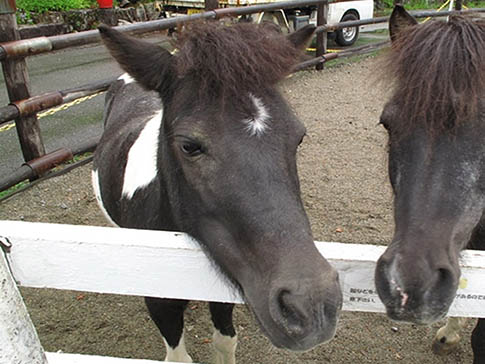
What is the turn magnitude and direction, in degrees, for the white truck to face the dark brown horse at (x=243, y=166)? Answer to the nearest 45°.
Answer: approximately 90° to its right

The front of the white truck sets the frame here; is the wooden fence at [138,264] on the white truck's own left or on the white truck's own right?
on the white truck's own right

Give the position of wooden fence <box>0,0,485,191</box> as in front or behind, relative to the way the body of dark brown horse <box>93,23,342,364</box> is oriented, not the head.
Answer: behind

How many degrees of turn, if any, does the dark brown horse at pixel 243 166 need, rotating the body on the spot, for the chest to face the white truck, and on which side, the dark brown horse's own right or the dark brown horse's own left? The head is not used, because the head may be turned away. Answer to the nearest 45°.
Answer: approximately 135° to the dark brown horse's own left

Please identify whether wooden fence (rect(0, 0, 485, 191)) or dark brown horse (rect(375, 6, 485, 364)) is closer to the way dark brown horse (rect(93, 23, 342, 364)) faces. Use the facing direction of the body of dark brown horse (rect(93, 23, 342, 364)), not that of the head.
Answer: the dark brown horse

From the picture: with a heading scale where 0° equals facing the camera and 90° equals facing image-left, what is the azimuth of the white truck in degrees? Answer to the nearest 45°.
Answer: approximately 270°

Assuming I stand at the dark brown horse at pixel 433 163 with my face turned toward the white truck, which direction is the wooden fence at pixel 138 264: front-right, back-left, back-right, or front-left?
back-left
